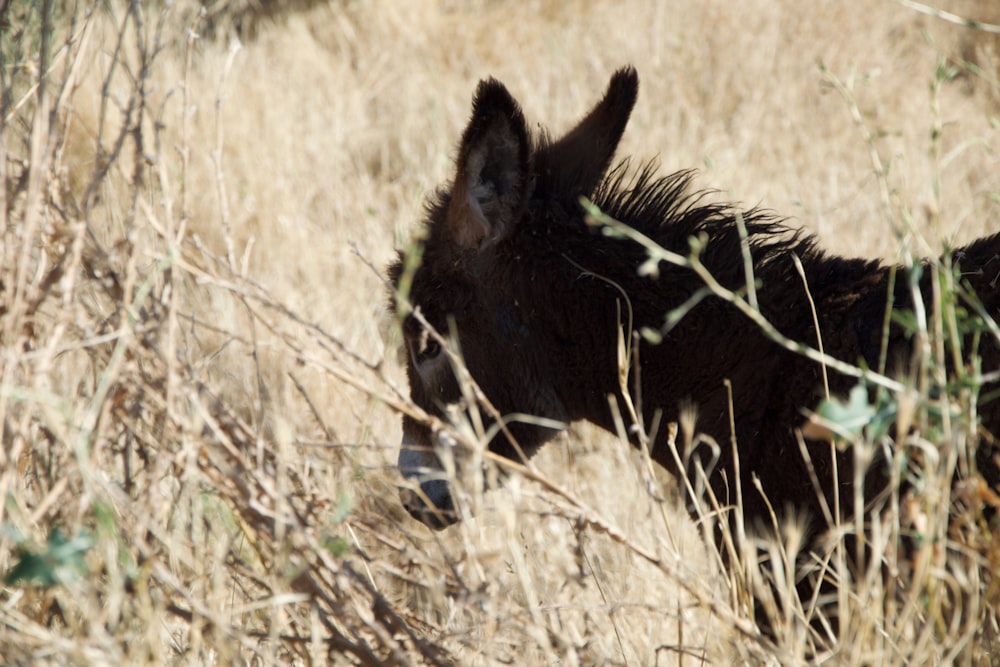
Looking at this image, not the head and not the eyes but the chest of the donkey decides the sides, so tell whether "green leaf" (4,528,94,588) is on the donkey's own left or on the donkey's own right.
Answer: on the donkey's own left

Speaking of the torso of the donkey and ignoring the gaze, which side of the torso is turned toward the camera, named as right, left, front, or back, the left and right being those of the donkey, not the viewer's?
left
